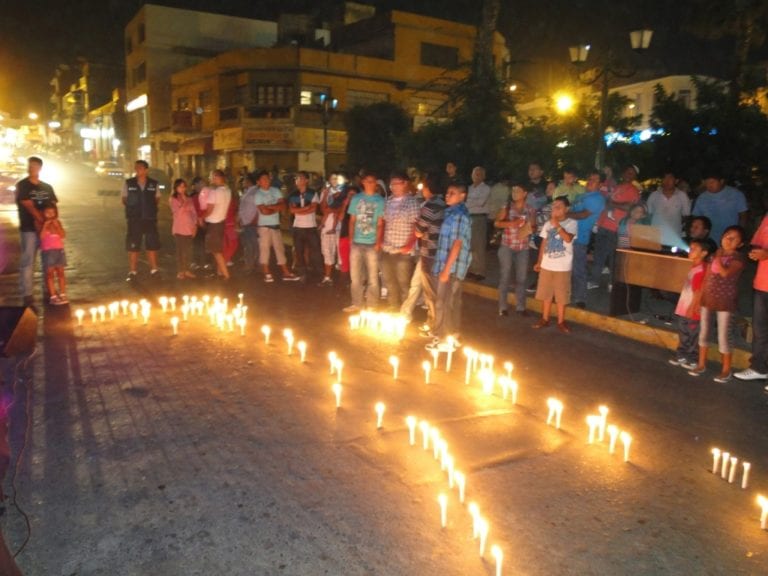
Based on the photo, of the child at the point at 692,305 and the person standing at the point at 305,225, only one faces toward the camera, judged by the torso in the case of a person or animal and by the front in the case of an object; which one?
the person standing

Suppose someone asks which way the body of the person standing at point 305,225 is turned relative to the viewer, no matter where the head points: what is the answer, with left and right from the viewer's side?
facing the viewer

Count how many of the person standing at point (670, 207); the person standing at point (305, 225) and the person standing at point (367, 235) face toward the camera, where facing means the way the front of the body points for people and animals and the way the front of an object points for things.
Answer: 3

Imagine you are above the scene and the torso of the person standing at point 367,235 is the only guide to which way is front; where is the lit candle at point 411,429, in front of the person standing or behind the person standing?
in front

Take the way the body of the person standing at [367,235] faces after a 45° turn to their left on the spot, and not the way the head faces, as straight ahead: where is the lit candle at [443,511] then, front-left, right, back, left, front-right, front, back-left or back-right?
front-right

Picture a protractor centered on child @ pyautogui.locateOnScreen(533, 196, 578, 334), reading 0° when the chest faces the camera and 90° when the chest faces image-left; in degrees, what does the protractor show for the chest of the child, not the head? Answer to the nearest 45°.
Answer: approximately 45°

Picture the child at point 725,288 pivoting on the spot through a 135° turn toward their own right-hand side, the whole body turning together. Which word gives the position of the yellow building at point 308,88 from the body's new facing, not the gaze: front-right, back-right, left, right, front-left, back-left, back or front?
front-left

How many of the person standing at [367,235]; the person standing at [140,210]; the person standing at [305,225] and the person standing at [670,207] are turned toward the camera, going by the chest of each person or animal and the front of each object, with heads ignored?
4

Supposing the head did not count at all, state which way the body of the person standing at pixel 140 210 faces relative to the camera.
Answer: toward the camera

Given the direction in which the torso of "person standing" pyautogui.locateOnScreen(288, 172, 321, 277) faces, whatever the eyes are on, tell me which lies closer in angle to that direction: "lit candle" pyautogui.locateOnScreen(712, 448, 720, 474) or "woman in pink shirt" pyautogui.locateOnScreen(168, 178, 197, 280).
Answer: the lit candle

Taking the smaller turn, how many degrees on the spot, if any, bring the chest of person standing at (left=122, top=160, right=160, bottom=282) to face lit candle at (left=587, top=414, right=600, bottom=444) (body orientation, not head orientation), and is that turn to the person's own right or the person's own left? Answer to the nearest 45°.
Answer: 0° — they already face it

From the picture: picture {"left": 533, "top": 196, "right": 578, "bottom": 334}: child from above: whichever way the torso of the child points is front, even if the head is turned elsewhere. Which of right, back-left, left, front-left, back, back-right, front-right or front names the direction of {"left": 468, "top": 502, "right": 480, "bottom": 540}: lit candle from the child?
front-left

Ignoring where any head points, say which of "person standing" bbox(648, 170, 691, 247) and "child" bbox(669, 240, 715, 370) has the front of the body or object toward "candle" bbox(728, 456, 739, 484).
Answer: the person standing

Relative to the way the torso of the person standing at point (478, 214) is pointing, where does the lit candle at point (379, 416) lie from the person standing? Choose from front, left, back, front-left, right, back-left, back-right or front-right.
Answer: front-left

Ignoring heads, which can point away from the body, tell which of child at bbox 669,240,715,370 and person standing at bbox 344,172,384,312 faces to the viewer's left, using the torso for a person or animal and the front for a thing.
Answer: the child

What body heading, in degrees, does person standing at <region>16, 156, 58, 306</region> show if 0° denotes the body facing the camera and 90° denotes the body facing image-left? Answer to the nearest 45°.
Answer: approximately 315°

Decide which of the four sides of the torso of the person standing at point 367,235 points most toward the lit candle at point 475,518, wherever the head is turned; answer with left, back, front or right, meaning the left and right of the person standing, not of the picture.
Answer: front

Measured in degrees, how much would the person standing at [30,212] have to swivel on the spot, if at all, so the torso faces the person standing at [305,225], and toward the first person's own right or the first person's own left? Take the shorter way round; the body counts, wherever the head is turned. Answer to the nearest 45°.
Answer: approximately 45° to the first person's own left
